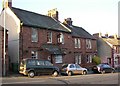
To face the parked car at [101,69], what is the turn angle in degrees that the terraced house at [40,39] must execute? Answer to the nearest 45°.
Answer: approximately 45° to its left

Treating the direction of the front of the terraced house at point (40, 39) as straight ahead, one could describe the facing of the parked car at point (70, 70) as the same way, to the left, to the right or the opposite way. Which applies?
to the left

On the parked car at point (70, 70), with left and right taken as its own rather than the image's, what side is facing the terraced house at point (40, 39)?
left

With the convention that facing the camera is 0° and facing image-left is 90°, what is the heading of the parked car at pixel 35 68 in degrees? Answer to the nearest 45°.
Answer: approximately 225°

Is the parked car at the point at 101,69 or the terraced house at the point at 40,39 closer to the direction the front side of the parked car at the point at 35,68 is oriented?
the parked car

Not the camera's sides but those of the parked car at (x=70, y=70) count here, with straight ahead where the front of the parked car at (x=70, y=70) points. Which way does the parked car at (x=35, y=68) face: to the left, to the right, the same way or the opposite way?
the same way

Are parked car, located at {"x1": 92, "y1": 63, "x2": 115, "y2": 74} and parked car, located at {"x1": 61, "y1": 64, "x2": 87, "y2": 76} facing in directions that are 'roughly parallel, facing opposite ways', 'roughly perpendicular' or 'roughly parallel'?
roughly parallel

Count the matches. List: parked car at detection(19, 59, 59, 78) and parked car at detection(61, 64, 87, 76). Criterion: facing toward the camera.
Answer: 0

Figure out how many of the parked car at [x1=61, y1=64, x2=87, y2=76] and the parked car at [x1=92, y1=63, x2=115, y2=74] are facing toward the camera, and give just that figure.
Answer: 0

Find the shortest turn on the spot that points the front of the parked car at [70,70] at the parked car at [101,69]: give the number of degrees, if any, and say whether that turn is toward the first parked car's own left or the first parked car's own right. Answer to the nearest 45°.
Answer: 0° — it already faces it

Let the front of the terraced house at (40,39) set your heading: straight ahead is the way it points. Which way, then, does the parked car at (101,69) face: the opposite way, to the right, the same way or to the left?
to the left

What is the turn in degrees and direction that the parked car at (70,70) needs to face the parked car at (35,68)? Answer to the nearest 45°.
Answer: approximately 180°

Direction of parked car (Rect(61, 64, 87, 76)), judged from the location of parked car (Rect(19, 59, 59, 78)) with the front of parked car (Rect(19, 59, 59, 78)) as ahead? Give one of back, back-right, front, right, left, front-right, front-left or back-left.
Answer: front

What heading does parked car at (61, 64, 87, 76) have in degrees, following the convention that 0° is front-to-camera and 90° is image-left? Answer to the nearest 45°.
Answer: approximately 225°

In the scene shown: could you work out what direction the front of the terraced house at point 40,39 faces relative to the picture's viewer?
facing the viewer and to the right of the viewer

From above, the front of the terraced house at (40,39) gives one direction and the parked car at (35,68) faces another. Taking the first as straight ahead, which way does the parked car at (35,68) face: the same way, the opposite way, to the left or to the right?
to the left

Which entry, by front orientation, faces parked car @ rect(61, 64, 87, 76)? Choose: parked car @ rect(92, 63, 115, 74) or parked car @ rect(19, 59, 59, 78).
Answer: parked car @ rect(19, 59, 59, 78)

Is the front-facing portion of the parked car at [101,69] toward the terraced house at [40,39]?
no

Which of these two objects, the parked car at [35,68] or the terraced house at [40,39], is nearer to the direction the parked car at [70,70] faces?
the terraced house
